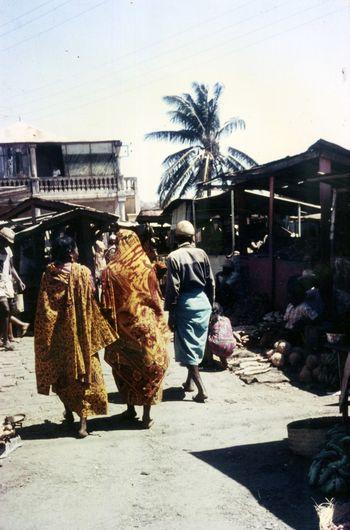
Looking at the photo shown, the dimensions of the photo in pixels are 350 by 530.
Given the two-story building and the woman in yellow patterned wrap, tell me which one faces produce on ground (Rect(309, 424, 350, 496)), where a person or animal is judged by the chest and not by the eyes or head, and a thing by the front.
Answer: the two-story building

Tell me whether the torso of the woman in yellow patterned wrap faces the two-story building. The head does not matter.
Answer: yes

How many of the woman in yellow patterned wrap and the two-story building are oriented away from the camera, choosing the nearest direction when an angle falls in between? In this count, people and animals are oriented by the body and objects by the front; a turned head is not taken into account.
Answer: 1

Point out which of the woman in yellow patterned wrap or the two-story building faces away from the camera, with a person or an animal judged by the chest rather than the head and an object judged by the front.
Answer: the woman in yellow patterned wrap

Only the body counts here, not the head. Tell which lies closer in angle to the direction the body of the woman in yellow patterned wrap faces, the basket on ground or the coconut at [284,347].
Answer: the coconut

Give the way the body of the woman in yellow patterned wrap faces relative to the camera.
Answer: away from the camera

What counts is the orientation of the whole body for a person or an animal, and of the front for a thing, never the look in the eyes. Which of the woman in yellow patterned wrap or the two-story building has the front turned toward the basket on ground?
the two-story building

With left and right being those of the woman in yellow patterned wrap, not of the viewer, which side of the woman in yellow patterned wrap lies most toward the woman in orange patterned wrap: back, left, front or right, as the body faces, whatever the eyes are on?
right

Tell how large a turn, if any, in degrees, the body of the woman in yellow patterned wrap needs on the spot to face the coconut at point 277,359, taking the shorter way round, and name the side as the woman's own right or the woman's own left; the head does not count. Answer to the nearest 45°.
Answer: approximately 45° to the woman's own right

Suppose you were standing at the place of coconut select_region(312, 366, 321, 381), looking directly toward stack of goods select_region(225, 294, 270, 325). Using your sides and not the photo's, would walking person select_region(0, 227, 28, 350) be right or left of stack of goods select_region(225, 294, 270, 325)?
left

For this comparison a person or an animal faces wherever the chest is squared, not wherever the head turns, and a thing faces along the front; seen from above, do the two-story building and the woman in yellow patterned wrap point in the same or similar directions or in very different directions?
very different directions

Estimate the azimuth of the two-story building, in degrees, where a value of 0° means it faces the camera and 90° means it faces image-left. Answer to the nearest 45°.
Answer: approximately 0°

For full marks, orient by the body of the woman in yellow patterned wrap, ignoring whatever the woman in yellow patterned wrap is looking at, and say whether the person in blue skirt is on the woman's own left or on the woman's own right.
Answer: on the woman's own right

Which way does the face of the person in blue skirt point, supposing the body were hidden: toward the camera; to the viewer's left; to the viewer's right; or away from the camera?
away from the camera
